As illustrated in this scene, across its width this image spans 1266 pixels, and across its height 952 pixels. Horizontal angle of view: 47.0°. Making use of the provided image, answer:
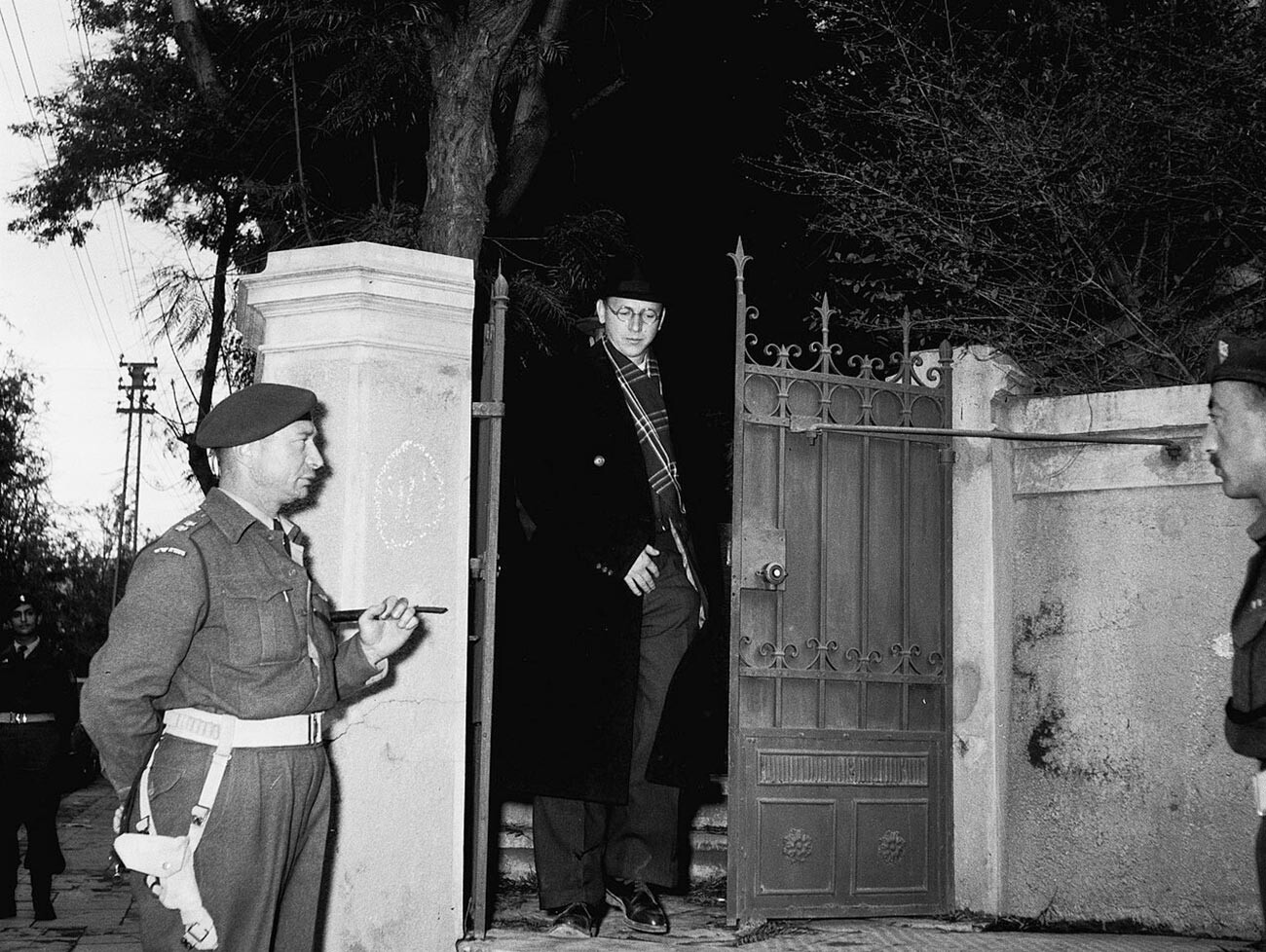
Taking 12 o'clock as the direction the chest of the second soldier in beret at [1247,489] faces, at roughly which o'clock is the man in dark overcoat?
The man in dark overcoat is roughly at 1 o'clock from the second soldier in beret.

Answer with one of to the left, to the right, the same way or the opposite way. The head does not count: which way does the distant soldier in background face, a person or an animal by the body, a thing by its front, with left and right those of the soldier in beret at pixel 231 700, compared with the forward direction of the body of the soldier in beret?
to the right

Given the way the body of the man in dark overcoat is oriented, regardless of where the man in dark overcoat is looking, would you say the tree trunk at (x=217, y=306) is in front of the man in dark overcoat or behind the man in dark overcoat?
behind

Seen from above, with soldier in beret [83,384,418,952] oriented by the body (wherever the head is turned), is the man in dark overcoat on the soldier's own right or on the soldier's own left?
on the soldier's own left

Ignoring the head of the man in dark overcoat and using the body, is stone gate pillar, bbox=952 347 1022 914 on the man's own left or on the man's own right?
on the man's own left

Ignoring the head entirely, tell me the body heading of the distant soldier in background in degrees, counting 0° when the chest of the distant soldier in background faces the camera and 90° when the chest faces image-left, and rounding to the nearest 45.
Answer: approximately 0°

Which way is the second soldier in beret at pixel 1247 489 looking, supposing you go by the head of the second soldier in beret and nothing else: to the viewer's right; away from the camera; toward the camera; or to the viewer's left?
to the viewer's left

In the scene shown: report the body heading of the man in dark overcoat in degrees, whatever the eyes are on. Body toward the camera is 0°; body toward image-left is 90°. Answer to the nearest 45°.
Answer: approximately 315°

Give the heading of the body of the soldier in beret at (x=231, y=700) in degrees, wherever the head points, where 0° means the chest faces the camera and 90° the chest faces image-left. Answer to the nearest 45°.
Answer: approximately 270°

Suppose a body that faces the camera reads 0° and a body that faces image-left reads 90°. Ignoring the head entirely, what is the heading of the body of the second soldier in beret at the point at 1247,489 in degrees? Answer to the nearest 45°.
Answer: approximately 90°

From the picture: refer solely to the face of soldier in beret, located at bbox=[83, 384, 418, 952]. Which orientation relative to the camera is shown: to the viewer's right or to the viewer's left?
to the viewer's right
